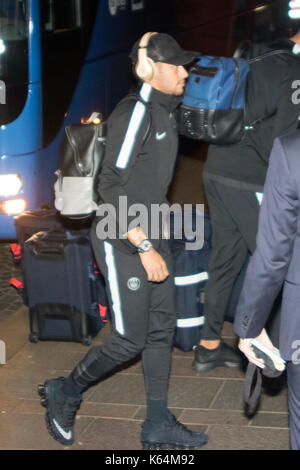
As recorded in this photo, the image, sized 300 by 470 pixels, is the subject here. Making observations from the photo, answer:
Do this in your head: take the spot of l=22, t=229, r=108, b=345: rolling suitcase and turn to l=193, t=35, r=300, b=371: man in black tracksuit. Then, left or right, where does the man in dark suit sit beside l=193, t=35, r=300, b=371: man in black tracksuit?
right

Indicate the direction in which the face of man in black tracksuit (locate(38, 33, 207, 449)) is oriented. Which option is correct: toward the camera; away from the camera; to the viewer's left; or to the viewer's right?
to the viewer's right

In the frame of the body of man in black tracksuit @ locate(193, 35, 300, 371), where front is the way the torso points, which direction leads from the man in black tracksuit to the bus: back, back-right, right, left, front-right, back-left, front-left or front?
back-left

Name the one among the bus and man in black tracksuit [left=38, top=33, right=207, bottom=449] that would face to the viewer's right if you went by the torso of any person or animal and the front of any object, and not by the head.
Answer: the man in black tracksuit

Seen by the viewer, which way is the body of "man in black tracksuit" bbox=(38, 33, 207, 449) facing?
to the viewer's right

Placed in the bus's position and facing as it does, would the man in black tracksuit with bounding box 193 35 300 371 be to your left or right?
on your left
